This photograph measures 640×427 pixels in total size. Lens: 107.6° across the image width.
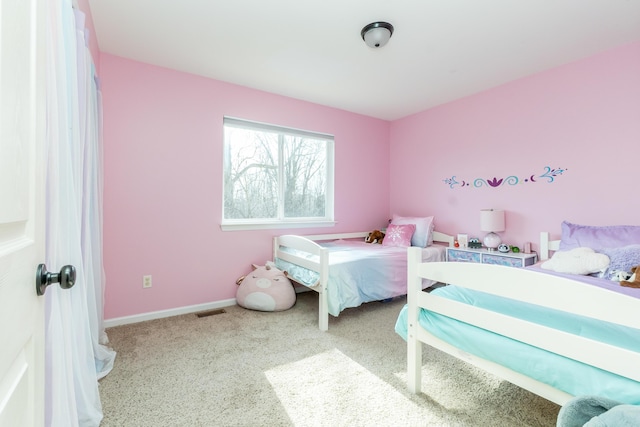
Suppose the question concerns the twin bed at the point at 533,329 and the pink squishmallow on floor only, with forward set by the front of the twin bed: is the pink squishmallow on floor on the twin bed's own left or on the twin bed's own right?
on the twin bed's own right

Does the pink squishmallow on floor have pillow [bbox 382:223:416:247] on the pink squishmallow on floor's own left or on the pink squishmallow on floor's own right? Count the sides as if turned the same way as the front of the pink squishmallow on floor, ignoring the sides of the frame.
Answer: on the pink squishmallow on floor's own left

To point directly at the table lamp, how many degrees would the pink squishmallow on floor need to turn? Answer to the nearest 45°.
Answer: approximately 90° to its left

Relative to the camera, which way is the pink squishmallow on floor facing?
toward the camera

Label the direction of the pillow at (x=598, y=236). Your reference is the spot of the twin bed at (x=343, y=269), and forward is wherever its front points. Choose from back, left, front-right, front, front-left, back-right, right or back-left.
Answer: back-left

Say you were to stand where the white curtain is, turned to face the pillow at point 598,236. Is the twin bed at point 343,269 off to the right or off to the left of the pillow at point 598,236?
left

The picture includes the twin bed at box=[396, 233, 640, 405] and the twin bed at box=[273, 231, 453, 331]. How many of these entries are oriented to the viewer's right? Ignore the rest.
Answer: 0

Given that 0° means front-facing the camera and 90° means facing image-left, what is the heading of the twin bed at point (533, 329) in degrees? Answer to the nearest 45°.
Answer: approximately 45°

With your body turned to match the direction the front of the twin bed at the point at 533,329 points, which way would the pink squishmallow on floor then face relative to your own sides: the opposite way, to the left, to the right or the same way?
to the left

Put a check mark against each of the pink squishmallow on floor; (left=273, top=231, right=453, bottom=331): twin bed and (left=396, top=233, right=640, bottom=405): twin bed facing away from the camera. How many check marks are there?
0

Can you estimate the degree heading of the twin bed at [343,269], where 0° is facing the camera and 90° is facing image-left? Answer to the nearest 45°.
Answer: approximately 45°

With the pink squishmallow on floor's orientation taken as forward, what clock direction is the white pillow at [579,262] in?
The white pillow is roughly at 10 o'clock from the pink squishmallow on floor.

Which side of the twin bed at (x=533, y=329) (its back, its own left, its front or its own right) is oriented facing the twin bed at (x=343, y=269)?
right

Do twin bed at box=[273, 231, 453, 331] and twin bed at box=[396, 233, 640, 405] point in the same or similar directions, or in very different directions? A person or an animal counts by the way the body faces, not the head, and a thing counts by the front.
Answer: same or similar directions

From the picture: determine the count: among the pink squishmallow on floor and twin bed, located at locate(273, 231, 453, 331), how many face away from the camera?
0
